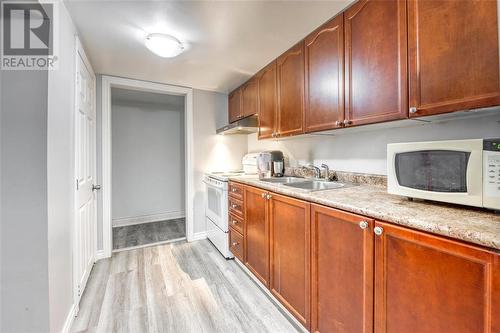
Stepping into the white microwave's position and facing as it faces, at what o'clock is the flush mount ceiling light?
The flush mount ceiling light is roughly at 1 o'clock from the white microwave.

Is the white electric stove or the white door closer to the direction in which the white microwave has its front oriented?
the white door

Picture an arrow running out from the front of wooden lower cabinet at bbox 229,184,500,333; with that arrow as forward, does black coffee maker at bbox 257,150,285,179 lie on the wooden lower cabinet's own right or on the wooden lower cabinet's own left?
on the wooden lower cabinet's own right

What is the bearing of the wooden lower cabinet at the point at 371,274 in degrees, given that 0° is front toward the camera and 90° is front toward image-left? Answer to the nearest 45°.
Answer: approximately 45°

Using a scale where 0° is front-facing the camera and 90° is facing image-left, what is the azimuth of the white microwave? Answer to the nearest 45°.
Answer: approximately 45°

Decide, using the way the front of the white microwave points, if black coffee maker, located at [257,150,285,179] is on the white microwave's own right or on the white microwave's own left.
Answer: on the white microwave's own right
